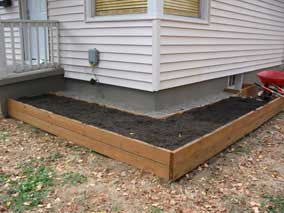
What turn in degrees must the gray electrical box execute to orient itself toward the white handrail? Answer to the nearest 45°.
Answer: approximately 90° to its right

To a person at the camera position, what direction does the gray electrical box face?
facing the viewer and to the left of the viewer

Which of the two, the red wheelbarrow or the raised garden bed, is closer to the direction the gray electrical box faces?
the raised garden bed

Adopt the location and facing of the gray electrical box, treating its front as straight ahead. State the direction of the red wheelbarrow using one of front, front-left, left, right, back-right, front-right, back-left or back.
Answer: back-left

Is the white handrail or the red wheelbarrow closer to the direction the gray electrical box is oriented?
the white handrail

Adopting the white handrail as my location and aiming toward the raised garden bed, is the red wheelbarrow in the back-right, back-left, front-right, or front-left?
front-left
